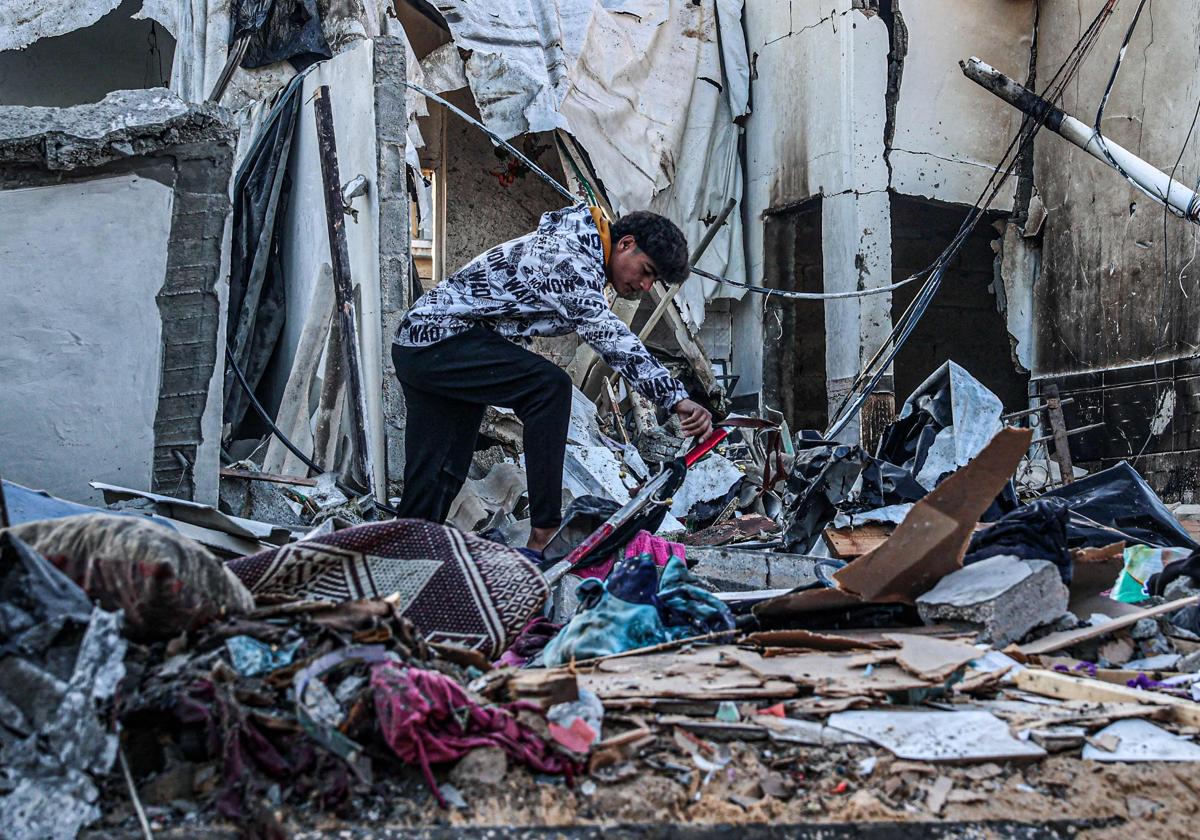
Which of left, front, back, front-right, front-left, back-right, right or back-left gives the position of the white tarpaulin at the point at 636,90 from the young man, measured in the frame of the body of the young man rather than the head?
left

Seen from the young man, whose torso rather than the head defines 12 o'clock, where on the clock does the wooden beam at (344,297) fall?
The wooden beam is roughly at 8 o'clock from the young man.

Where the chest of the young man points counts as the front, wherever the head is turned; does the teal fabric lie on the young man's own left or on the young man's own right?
on the young man's own right

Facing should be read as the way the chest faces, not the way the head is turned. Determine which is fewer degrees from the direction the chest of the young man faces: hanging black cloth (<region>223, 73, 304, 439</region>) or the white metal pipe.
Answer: the white metal pipe

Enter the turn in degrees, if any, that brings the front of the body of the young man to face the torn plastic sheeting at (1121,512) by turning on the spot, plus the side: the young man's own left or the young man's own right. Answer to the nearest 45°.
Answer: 0° — they already face it

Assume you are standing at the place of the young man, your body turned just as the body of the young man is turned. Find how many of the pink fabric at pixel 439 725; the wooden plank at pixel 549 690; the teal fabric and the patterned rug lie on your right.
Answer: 4

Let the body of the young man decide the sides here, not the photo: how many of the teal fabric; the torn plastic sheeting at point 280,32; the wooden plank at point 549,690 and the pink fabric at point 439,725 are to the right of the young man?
3

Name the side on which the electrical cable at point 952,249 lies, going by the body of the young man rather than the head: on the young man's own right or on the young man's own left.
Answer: on the young man's own left

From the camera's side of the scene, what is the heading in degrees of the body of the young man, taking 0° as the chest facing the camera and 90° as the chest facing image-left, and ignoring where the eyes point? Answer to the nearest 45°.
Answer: approximately 270°

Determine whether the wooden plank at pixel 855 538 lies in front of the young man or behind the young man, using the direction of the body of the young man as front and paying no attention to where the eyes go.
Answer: in front

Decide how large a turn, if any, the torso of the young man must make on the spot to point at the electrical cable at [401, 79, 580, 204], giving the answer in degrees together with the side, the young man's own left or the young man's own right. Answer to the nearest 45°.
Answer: approximately 90° to the young man's own left

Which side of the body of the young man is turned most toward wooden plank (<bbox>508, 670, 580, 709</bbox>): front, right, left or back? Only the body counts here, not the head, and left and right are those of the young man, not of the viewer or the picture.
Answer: right
